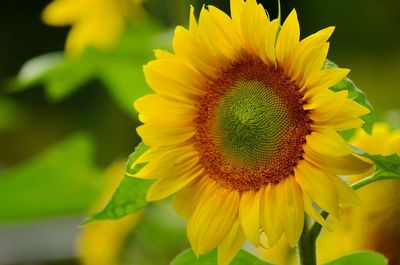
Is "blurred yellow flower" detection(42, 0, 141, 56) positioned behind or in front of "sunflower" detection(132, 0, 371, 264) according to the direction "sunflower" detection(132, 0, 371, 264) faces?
behind

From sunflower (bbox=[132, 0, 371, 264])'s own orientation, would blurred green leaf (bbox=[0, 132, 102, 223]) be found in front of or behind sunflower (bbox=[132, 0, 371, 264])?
behind

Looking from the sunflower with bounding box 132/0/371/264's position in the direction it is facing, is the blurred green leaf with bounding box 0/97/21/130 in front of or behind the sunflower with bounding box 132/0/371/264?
behind

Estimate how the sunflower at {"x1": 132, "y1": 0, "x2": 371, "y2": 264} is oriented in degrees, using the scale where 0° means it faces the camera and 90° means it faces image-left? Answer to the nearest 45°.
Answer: approximately 0°

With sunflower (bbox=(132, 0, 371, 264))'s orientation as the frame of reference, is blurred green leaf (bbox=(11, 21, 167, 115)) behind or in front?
behind
